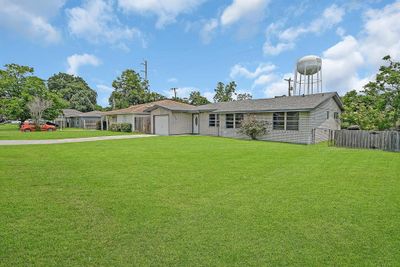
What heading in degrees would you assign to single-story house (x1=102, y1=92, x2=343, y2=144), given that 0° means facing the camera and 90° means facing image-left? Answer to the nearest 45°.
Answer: approximately 45°

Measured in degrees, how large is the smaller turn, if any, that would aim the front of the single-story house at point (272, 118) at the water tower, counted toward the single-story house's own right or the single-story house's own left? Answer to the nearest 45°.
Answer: approximately 180°

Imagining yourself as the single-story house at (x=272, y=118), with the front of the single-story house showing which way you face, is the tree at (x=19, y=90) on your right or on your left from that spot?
on your right

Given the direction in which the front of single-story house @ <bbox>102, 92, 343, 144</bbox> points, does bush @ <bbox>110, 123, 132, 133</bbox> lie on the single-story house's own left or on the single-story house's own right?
on the single-story house's own right
